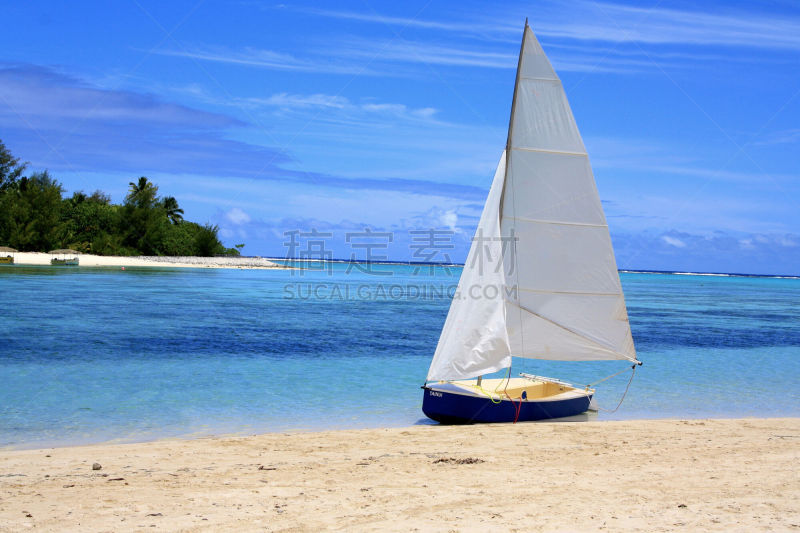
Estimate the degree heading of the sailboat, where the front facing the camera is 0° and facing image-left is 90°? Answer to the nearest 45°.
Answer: approximately 45°
